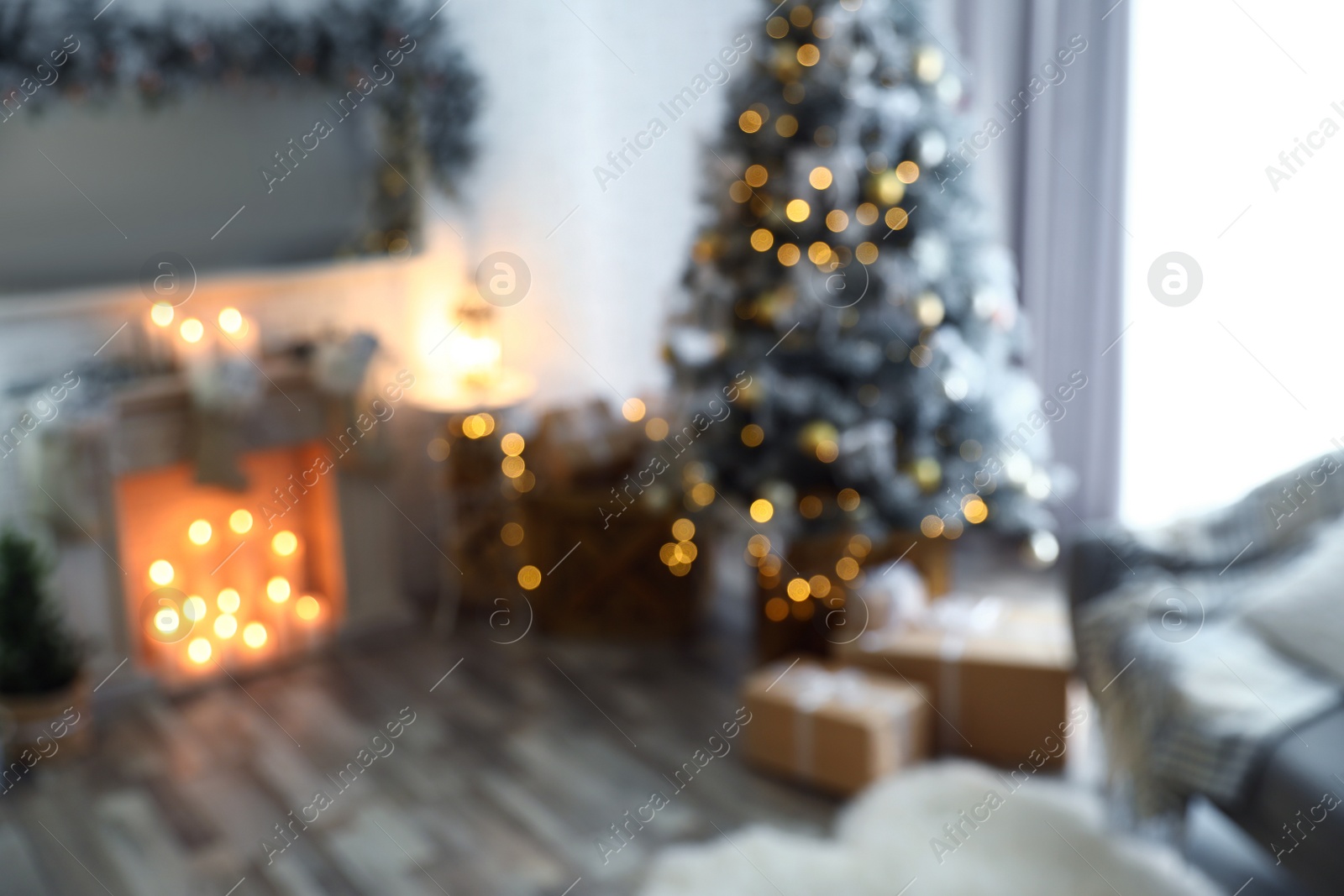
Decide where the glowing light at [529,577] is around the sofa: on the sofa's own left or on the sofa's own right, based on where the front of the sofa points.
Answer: on the sofa's own right

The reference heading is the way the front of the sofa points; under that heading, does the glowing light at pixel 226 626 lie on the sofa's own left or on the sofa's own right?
on the sofa's own right

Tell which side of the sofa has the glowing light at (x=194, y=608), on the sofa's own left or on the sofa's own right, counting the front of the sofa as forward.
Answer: on the sofa's own right

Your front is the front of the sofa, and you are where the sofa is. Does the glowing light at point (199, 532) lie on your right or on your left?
on your right

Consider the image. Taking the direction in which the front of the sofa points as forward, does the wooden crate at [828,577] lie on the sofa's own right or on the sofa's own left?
on the sofa's own right

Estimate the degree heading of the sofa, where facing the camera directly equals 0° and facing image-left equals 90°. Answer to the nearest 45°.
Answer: approximately 45°

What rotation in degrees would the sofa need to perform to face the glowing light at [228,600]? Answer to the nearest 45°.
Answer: approximately 45° to its right
